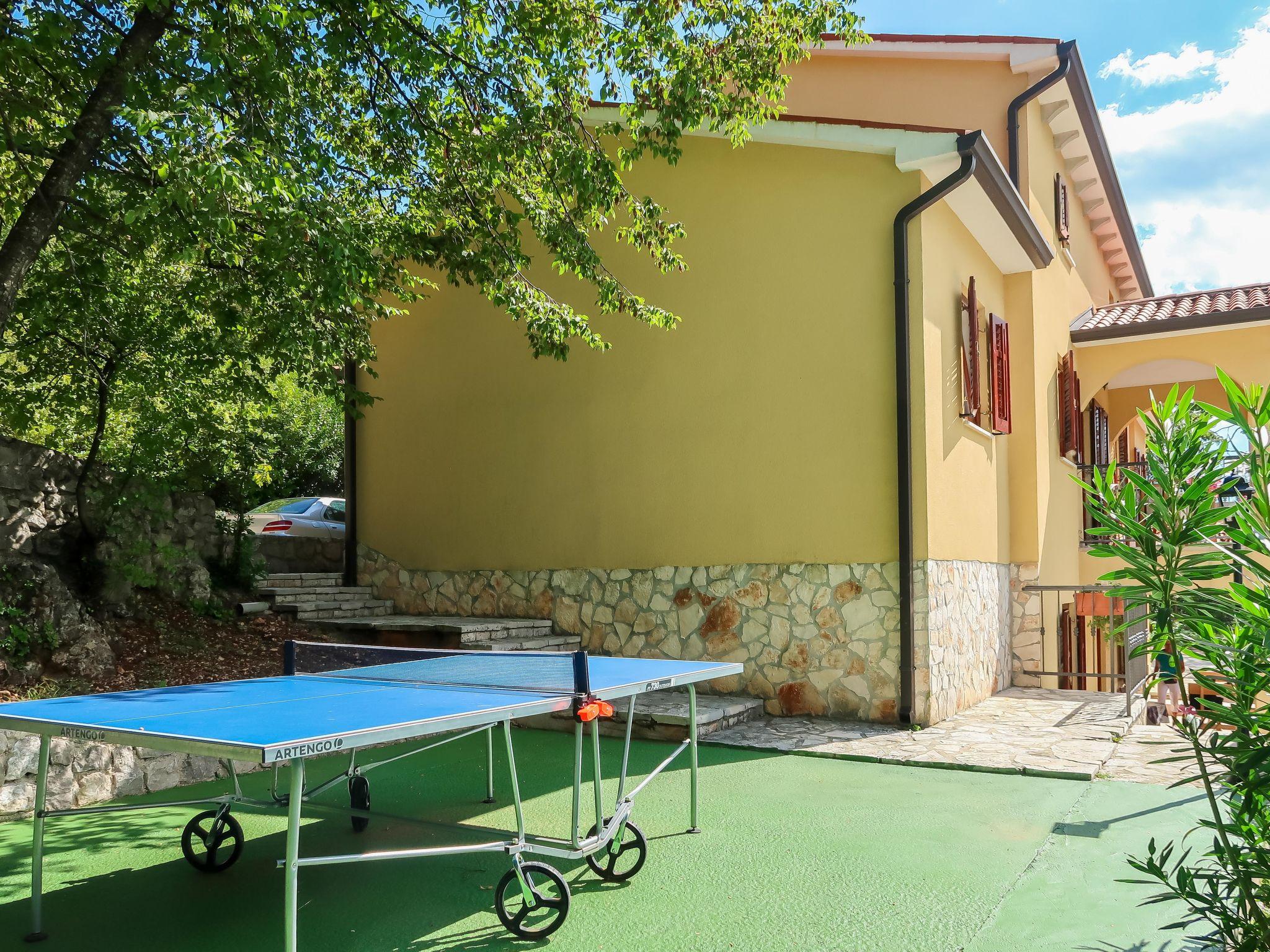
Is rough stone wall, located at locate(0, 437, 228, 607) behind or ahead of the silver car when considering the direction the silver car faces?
behind

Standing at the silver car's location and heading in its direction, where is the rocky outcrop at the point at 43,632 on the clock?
The rocky outcrop is roughly at 5 o'clock from the silver car.

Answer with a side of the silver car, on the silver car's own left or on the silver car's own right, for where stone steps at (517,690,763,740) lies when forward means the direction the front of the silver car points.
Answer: on the silver car's own right

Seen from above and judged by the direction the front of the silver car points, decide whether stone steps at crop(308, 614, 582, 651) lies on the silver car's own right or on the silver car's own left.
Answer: on the silver car's own right

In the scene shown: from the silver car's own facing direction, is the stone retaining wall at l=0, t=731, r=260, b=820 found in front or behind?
behind

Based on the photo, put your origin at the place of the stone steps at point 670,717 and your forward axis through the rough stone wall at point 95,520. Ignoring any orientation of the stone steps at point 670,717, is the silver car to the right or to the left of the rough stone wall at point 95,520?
right

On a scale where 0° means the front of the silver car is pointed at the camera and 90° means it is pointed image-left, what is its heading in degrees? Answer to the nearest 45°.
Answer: approximately 225°
